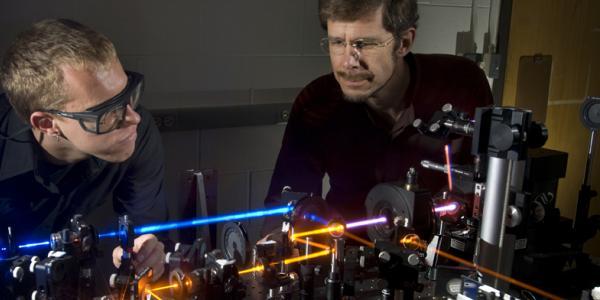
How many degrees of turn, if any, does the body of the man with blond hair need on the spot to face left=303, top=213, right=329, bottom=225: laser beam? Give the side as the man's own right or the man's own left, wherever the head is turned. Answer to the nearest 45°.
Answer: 0° — they already face it

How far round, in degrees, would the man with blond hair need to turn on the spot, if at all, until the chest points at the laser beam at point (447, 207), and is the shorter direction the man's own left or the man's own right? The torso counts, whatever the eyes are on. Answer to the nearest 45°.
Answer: approximately 45° to the man's own left

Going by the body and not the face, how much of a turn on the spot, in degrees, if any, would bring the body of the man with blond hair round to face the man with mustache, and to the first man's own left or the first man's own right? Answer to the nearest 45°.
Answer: approximately 45° to the first man's own left

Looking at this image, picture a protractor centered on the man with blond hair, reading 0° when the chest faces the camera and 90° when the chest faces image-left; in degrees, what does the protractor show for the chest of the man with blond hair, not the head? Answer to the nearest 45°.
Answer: approximately 315°

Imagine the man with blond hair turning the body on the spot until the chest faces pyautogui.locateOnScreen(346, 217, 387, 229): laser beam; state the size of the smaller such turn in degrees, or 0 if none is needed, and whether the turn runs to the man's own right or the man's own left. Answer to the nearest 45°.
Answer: approximately 45° to the man's own left
